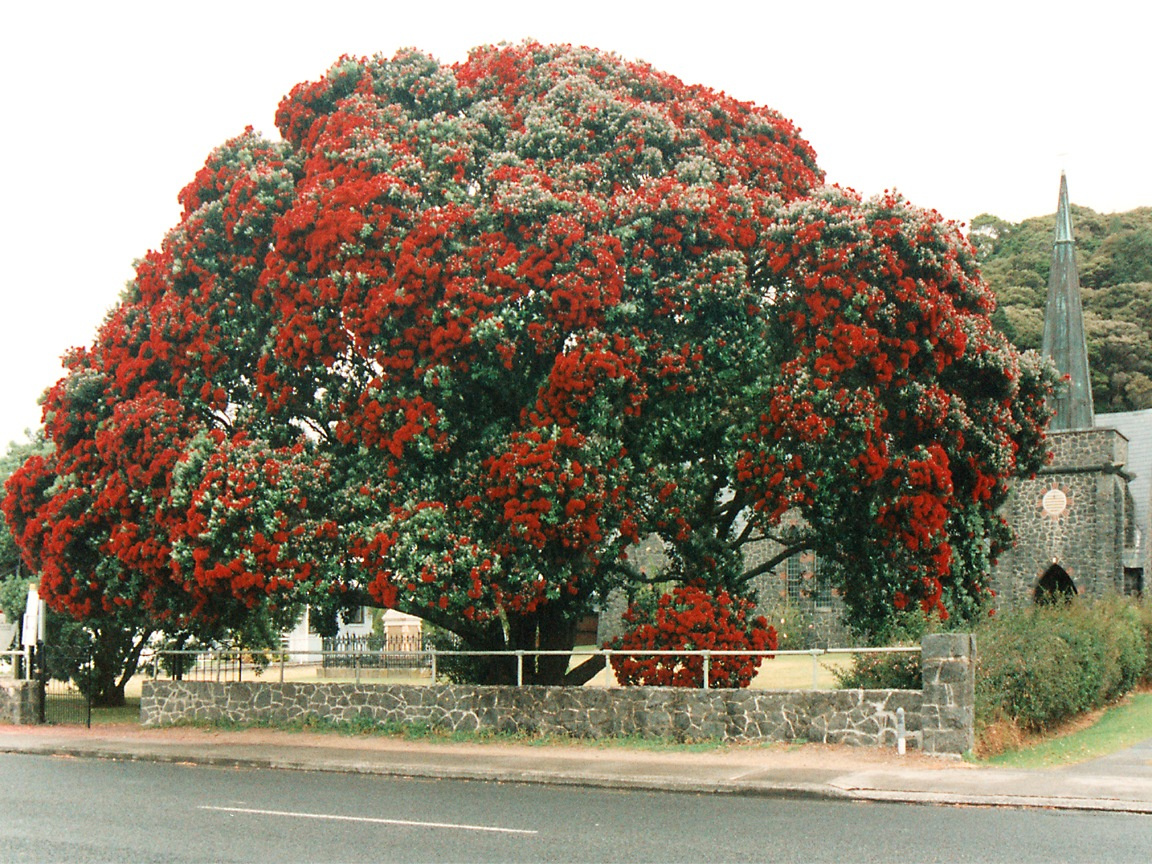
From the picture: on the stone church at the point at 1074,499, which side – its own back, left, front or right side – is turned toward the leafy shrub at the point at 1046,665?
front

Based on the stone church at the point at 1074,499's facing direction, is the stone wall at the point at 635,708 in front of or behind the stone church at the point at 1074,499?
in front

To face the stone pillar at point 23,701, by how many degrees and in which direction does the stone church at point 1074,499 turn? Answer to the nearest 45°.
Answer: approximately 45° to its right

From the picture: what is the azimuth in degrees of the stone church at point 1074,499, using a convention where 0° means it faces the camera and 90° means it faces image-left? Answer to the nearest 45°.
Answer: approximately 0°

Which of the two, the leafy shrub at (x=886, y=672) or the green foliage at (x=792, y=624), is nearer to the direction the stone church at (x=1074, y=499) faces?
the leafy shrub

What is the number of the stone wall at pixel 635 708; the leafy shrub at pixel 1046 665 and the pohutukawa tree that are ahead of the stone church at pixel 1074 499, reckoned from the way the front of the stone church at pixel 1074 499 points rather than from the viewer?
3

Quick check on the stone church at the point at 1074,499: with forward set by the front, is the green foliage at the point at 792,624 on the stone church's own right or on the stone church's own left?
on the stone church's own right

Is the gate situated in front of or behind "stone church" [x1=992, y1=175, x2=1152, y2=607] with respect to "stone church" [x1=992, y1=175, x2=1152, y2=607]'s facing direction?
in front
